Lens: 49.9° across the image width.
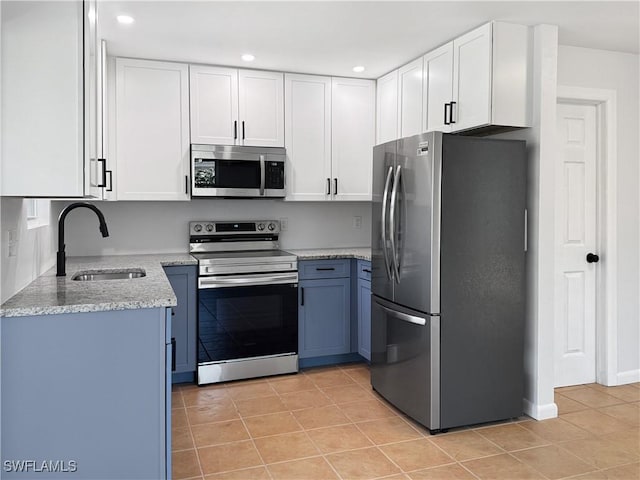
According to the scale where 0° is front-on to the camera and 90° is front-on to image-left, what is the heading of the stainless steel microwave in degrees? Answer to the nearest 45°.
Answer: approximately 0°

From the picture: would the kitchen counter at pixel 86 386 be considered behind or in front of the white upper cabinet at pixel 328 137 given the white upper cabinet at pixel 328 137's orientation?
in front

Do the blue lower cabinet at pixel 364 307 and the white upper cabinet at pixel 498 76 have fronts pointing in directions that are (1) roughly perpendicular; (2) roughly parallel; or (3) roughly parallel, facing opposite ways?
roughly parallel

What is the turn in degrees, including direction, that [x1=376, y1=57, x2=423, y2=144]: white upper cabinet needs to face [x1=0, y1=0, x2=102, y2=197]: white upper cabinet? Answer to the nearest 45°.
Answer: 0° — it already faces it

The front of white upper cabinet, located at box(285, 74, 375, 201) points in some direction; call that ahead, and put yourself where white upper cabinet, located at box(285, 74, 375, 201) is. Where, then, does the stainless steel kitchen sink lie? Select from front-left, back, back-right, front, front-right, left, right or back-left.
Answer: front-right

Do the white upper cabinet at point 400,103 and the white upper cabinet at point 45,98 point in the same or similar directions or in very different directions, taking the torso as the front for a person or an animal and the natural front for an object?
very different directions

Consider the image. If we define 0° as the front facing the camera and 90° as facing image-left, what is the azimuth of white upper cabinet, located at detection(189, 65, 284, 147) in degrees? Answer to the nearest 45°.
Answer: approximately 0°

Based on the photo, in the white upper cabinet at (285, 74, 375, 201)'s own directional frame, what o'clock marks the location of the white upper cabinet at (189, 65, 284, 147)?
the white upper cabinet at (189, 65, 284, 147) is roughly at 2 o'clock from the white upper cabinet at (285, 74, 375, 201).

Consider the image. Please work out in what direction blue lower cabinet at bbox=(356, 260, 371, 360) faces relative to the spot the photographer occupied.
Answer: facing the viewer and to the left of the viewer

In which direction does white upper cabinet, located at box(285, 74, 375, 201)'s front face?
toward the camera

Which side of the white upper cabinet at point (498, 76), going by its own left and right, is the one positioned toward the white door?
back

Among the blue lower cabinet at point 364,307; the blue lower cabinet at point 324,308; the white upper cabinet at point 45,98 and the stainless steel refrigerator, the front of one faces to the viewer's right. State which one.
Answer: the white upper cabinet
